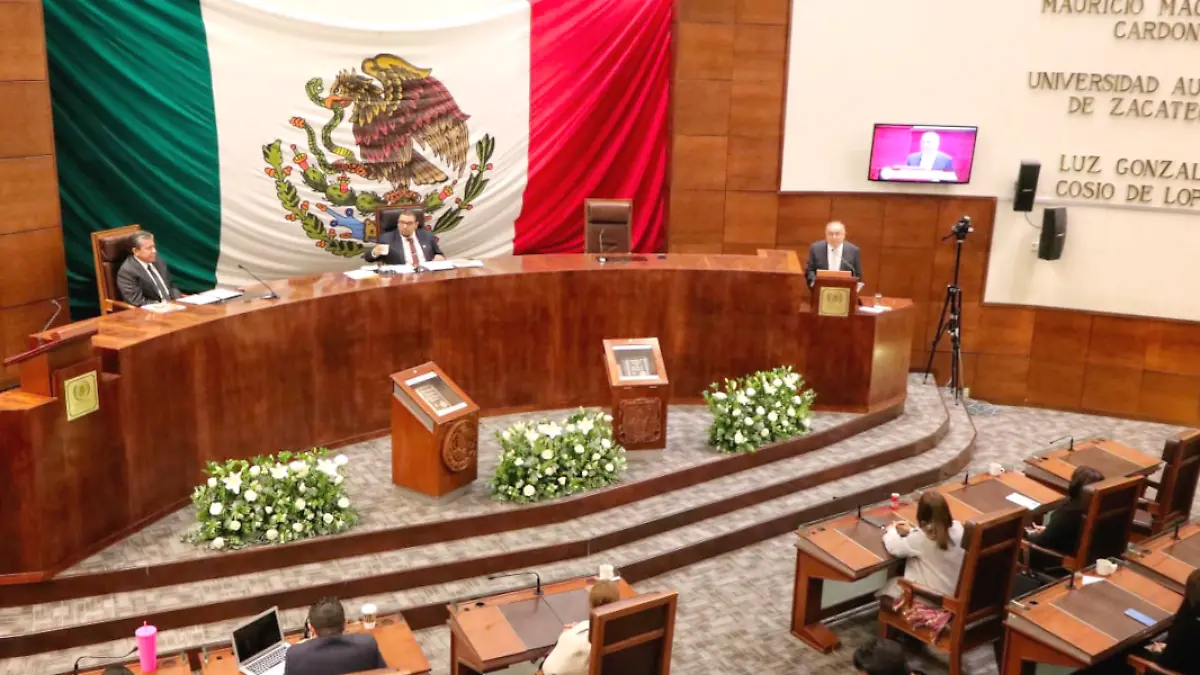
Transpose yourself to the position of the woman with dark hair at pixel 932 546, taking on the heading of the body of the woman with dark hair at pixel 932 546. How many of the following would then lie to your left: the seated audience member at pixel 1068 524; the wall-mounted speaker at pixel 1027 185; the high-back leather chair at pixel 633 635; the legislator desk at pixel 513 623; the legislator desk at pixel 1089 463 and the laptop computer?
3

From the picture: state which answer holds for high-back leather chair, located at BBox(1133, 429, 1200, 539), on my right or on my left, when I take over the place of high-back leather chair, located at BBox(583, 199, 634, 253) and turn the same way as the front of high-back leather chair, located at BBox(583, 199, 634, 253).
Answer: on my left

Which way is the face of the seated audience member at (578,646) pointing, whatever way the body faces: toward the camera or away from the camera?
away from the camera

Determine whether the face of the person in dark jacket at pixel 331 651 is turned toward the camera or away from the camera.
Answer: away from the camera

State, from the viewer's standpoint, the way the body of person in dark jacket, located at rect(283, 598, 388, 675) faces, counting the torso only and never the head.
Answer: away from the camera

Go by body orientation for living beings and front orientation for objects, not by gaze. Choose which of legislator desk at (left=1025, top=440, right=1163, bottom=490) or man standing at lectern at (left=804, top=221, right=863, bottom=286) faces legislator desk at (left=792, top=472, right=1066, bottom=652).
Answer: the man standing at lectern

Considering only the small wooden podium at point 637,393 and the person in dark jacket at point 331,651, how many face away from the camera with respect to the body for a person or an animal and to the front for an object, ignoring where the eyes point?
1

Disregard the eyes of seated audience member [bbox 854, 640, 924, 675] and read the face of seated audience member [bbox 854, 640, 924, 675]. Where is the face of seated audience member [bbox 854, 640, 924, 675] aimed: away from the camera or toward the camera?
away from the camera

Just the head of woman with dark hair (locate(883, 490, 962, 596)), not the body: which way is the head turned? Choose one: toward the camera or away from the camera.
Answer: away from the camera
